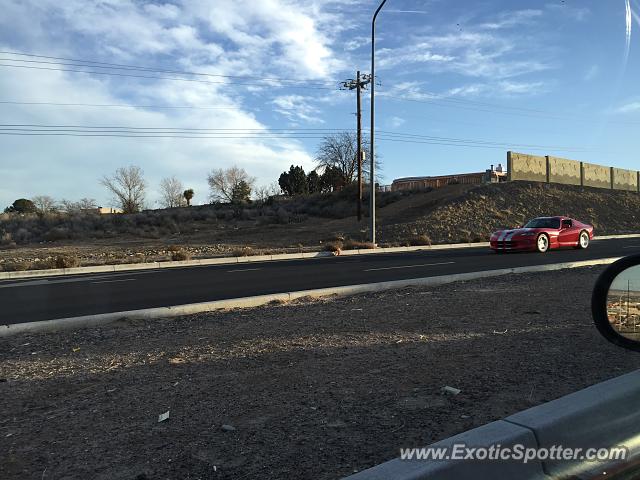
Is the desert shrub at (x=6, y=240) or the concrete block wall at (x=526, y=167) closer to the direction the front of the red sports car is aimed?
the desert shrub

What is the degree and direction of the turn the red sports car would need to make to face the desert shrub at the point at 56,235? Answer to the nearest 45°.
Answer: approximately 45° to its right

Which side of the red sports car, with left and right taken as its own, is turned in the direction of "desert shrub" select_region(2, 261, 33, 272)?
front

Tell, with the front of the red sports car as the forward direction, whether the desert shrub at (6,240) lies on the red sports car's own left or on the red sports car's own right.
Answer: on the red sports car's own right

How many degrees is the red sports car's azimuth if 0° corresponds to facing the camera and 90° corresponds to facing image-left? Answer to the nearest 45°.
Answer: approximately 45°

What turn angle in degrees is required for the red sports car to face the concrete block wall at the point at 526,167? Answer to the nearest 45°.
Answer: approximately 135° to its right

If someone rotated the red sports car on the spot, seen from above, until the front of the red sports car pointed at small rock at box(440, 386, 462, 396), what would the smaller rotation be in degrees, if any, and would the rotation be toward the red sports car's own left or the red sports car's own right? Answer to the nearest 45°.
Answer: approximately 45° to the red sports car's own left

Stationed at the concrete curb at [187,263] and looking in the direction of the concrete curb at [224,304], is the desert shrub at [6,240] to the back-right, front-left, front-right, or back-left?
back-right
